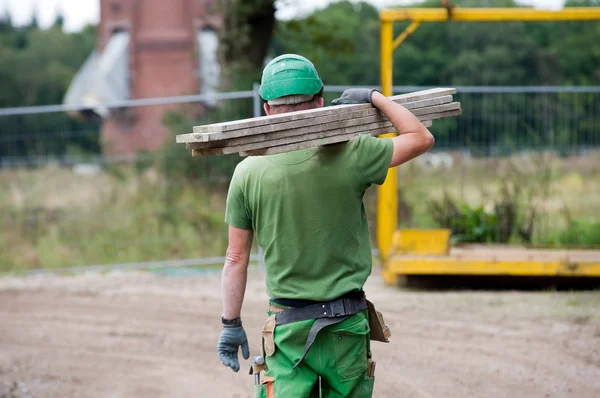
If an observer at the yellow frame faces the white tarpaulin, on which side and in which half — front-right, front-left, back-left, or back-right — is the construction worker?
back-left

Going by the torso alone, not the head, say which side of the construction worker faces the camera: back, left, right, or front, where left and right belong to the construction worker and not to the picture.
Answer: back

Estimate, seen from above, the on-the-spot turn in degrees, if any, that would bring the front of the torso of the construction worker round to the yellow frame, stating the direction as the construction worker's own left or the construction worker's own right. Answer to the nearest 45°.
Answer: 0° — they already face it

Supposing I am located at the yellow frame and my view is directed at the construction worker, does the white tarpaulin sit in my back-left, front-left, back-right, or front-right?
back-right

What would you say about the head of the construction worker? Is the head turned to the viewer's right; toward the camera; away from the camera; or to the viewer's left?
away from the camera

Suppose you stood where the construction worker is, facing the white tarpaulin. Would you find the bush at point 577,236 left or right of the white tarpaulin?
right

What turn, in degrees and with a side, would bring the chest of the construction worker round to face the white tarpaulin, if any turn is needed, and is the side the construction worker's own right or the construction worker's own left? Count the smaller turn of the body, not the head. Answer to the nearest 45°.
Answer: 0° — they already face it

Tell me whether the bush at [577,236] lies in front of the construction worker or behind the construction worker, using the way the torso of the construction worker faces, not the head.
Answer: in front
